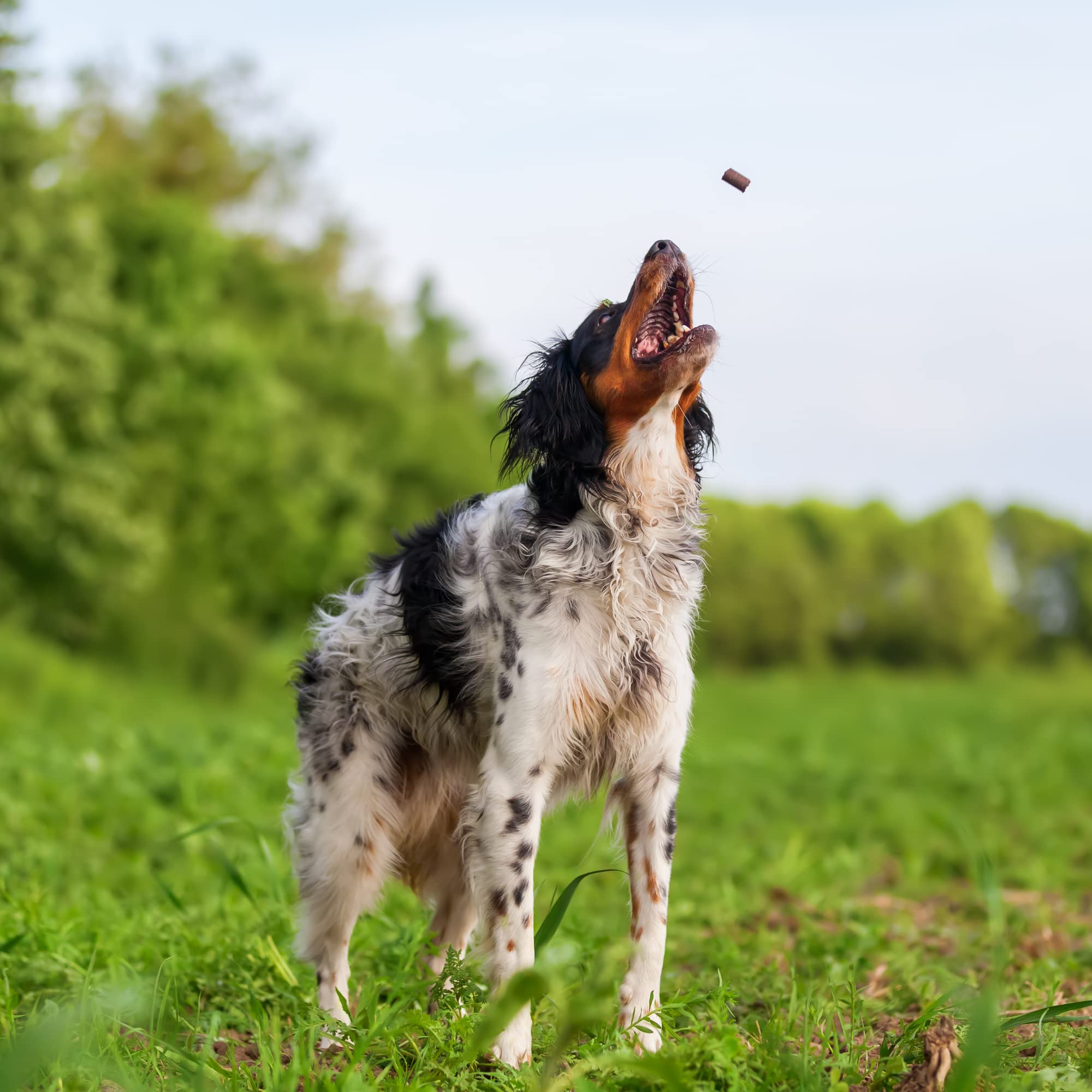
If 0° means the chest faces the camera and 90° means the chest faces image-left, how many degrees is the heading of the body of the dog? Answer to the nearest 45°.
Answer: approximately 315°
